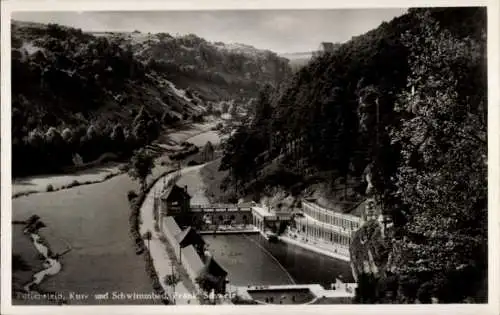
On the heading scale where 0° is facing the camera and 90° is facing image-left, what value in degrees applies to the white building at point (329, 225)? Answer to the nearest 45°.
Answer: approximately 45°

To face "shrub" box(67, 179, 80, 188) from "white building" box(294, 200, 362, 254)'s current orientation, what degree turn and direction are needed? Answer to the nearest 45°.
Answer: approximately 45° to its right

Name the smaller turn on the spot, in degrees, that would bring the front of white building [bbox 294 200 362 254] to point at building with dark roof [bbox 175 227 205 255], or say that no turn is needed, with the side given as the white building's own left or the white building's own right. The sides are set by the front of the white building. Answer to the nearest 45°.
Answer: approximately 45° to the white building's own right
